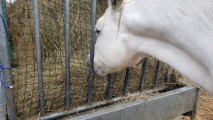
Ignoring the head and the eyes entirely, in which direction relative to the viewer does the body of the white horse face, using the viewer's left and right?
facing away from the viewer and to the left of the viewer

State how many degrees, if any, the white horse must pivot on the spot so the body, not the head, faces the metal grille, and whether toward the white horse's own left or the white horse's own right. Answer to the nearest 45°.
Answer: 0° — it already faces it
